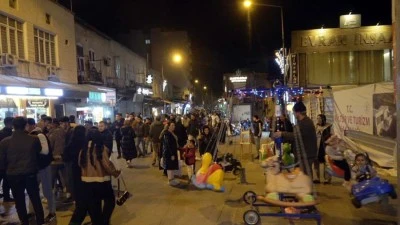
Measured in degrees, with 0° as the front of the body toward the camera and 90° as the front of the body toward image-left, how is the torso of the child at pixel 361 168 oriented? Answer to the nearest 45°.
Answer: approximately 0°

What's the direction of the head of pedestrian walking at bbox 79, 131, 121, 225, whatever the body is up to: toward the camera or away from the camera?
away from the camera

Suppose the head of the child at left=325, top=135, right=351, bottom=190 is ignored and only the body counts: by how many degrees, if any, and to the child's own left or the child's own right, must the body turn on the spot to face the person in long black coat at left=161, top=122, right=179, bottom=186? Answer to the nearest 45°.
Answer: approximately 135° to the child's own right

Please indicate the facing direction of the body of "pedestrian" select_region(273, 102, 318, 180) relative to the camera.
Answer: to the viewer's left
